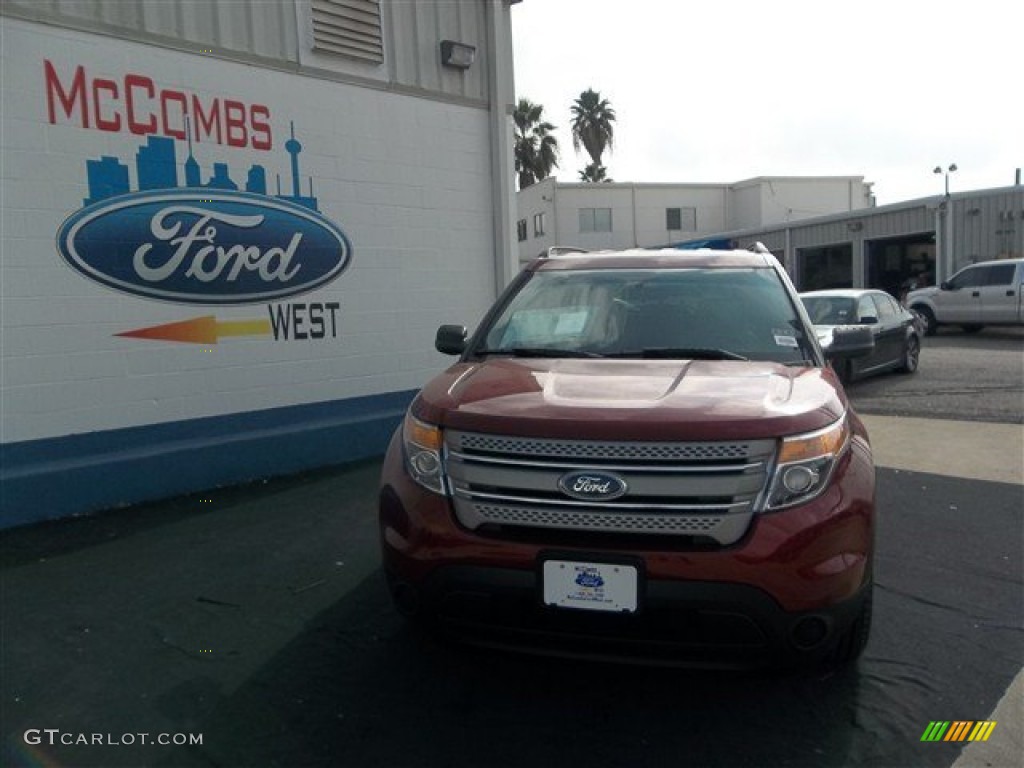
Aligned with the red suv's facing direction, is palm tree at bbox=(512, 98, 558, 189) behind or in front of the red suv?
behind

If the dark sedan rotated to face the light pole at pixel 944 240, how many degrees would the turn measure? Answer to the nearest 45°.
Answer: approximately 135° to its right

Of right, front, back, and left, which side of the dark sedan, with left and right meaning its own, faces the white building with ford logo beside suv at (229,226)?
front

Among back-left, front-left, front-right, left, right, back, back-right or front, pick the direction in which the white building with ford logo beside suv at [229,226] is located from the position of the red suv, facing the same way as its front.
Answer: back-right

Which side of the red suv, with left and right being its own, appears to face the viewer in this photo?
front

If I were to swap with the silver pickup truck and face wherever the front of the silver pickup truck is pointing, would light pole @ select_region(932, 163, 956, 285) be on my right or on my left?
on my right

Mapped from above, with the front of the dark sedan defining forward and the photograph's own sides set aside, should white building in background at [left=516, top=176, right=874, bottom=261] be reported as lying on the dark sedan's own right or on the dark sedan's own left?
on the dark sedan's own right

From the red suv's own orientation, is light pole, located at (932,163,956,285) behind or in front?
behind

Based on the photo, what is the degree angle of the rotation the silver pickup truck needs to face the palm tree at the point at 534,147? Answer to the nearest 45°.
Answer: approximately 45° to its right

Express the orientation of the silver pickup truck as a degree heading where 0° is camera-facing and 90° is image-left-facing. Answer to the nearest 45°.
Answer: approximately 90°

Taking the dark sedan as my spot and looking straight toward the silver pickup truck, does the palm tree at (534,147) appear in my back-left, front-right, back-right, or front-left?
front-left

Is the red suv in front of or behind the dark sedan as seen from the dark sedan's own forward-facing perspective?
in front

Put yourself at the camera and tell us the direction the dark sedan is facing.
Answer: facing the viewer and to the left of the viewer

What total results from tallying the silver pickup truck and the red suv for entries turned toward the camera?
1
